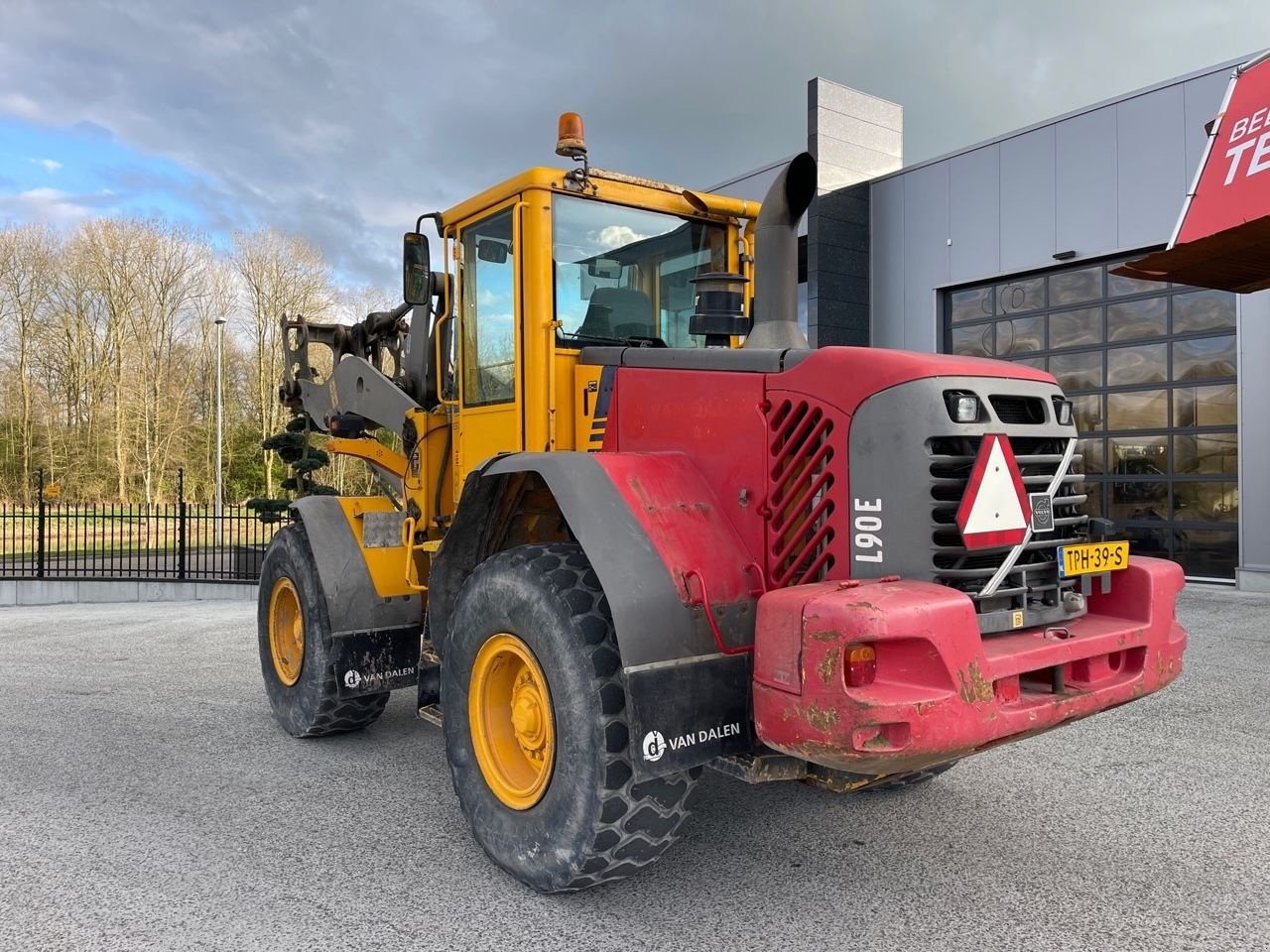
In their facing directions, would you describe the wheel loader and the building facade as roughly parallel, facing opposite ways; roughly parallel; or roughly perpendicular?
roughly perpendicular

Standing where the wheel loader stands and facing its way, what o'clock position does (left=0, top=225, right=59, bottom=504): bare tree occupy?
The bare tree is roughly at 12 o'clock from the wheel loader.

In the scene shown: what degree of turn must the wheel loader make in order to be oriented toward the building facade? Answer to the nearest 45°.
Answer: approximately 90° to its right

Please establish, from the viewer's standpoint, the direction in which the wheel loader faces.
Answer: facing away from the viewer and to the left of the viewer

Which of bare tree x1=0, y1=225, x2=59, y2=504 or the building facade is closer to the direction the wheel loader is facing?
the bare tree

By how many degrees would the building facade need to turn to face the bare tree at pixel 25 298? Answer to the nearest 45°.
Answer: approximately 45° to its right

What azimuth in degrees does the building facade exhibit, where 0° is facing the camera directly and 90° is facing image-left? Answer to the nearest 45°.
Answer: approximately 45°

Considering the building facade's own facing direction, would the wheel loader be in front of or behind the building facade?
in front
